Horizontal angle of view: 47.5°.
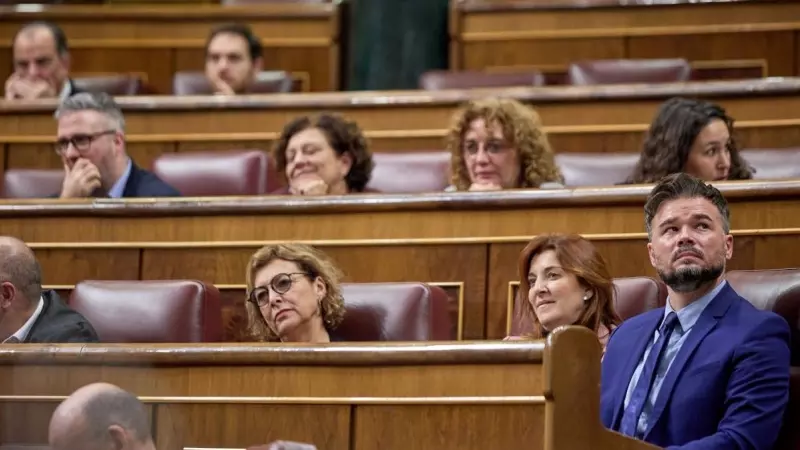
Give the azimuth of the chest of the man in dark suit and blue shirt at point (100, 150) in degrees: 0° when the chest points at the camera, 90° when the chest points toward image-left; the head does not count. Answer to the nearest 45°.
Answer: approximately 45°

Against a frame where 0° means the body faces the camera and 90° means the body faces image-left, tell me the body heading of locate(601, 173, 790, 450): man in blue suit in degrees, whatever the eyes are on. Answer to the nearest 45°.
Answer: approximately 45°

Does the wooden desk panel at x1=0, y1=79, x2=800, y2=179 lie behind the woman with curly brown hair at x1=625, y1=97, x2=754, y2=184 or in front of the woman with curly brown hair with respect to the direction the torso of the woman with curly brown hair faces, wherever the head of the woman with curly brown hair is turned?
behind

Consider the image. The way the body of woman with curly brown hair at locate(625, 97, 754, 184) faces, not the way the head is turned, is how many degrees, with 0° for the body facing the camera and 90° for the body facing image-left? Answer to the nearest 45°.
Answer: approximately 315°

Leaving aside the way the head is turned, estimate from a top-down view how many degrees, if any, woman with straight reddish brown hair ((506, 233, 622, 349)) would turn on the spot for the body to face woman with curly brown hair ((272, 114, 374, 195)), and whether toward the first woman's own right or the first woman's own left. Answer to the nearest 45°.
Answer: approximately 90° to the first woman's own right
